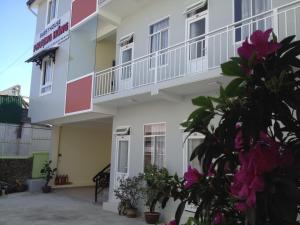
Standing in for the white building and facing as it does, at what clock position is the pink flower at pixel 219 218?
The pink flower is roughly at 10 o'clock from the white building.

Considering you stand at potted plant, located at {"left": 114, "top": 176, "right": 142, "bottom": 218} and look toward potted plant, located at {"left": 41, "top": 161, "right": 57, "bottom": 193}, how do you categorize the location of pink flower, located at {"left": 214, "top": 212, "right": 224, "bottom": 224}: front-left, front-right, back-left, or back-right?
back-left

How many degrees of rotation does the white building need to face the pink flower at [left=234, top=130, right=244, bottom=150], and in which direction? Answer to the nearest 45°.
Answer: approximately 45° to its left

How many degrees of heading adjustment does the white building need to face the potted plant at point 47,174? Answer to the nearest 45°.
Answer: approximately 90° to its right

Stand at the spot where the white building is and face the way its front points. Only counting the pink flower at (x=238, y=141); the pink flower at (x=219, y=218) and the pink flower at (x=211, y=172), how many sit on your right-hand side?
0

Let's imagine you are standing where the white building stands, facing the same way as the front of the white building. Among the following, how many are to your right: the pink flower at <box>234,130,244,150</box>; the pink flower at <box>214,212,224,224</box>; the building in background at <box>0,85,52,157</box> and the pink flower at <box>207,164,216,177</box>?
1

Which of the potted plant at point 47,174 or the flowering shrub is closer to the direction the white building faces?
the flowering shrub

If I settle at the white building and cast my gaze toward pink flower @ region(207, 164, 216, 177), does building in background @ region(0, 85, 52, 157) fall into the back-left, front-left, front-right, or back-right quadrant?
back-right

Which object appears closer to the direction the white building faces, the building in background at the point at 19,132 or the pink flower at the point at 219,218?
the pink flower

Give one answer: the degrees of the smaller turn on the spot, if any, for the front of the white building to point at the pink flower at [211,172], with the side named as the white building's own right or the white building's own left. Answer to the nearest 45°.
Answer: approximately 45° to the white building's own left

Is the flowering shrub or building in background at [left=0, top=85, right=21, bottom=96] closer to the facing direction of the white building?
the flowering shrub

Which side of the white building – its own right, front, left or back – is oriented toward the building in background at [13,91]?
right

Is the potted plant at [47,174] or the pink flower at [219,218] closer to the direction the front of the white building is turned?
the pink flower

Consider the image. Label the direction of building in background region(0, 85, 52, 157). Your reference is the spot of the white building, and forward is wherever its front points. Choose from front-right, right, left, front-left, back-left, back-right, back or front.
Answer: right
